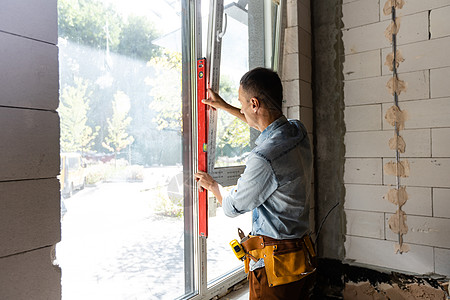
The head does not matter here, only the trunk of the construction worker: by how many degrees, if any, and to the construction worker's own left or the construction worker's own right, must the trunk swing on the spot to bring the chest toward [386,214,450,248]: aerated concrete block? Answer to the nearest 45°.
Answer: approximately 90° to the construction worker's own right

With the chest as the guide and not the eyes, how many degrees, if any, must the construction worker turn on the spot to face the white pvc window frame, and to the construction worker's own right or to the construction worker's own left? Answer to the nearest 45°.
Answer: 0° — they already face it

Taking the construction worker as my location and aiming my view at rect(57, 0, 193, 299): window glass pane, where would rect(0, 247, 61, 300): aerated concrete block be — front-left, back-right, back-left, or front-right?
front-left

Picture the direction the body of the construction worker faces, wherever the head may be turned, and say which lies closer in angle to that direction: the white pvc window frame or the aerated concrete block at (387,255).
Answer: the white pvc window frame

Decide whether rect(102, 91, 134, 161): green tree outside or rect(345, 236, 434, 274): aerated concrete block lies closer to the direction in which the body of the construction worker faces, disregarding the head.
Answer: the green tree outside

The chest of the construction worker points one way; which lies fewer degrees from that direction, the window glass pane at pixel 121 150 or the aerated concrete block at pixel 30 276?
the window glass pane

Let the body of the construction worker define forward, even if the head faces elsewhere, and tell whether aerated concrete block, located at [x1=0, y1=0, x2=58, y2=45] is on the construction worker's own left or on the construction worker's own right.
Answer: on the construction worker's own left

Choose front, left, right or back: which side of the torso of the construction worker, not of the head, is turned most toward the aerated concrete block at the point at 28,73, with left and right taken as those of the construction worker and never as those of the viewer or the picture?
left

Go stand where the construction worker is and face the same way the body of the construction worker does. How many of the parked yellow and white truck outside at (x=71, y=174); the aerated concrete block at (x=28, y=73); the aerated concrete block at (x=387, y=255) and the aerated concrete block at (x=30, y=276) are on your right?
1

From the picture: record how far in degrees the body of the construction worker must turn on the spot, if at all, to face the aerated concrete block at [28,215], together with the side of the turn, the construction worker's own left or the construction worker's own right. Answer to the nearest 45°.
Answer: approximately 90° to the construction worker's own left

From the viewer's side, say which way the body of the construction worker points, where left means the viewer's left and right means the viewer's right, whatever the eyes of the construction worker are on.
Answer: facing away from the viewer and to the left of the viewer

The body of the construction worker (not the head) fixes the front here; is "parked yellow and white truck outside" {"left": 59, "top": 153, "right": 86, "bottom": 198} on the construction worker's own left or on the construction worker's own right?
on the construction worker's own right

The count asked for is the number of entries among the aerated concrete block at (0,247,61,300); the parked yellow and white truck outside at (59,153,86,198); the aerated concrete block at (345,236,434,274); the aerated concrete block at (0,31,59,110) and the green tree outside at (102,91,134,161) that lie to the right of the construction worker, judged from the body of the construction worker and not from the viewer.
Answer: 1

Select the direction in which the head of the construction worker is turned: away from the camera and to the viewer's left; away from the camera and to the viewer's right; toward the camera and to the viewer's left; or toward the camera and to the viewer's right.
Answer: away from the camera and to the viewer's left

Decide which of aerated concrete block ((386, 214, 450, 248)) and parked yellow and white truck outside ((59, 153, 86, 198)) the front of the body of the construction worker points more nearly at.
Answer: the parked yellow and white truck outside
